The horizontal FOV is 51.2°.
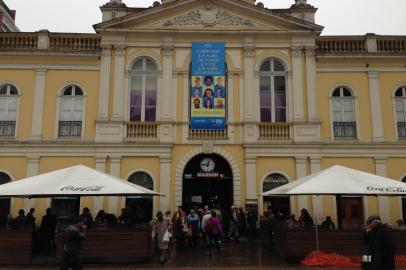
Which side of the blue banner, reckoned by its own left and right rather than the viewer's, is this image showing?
front

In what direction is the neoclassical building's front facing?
toward the camera

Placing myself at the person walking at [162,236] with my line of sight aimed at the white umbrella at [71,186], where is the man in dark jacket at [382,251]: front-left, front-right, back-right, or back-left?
back-left

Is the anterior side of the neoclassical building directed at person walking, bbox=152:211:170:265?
yes

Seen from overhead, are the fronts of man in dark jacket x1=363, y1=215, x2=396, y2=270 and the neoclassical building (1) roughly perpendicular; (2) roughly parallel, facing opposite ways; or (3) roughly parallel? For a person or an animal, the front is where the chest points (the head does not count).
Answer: roughly perpendicular

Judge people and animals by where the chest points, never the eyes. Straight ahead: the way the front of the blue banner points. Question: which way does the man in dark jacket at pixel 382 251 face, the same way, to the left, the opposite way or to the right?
to the right

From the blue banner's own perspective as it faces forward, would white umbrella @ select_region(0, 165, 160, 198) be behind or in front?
in front

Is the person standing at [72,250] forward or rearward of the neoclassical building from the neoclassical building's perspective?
forward

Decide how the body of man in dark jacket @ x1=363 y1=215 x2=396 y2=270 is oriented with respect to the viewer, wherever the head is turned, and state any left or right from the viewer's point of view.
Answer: facing to the left of the viewer

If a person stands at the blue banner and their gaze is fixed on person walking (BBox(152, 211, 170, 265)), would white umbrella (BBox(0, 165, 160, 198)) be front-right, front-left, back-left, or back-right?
front-right

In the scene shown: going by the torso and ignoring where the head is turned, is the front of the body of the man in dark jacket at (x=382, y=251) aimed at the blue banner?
no
